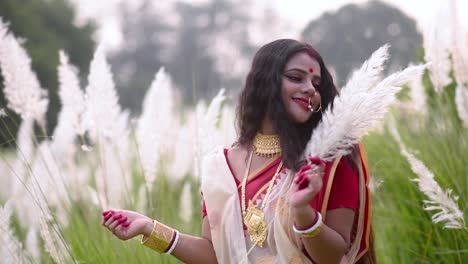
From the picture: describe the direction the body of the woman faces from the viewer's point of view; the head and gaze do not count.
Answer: toward the camera
